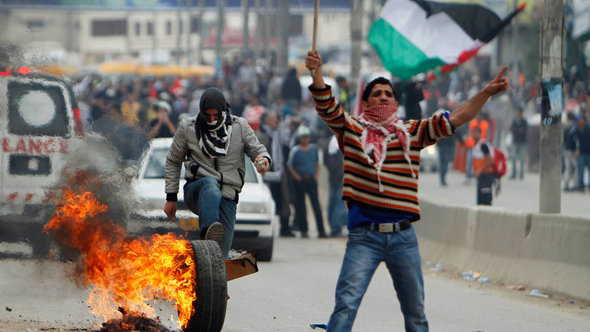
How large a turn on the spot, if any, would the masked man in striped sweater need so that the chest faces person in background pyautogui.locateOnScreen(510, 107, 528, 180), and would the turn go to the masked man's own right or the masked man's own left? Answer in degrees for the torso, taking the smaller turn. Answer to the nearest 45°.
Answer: approximately 180°

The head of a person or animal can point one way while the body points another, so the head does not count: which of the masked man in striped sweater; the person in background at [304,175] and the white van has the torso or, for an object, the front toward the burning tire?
the person in background

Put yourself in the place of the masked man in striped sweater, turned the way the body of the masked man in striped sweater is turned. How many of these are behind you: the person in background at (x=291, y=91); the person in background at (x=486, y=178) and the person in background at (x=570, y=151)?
3

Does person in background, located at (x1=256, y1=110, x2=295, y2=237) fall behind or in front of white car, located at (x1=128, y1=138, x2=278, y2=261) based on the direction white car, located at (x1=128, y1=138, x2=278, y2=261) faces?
behind

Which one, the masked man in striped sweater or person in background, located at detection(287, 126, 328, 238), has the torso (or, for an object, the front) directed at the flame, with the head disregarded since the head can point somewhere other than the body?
the person in background

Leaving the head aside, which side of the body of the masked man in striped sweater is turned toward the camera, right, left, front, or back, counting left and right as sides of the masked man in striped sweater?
front

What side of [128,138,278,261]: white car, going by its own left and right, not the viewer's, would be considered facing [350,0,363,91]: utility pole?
back

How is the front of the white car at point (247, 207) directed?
toward the camera

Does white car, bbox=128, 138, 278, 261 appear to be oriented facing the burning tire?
yes
